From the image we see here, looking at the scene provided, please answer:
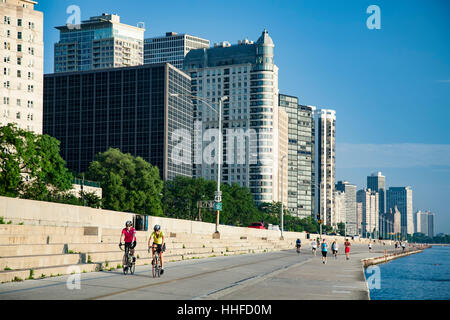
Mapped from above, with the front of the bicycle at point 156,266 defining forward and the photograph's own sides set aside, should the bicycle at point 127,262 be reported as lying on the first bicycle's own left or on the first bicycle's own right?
on the first bicycle's own right

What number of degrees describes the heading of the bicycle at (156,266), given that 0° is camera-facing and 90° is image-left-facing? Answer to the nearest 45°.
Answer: approximately 0°
